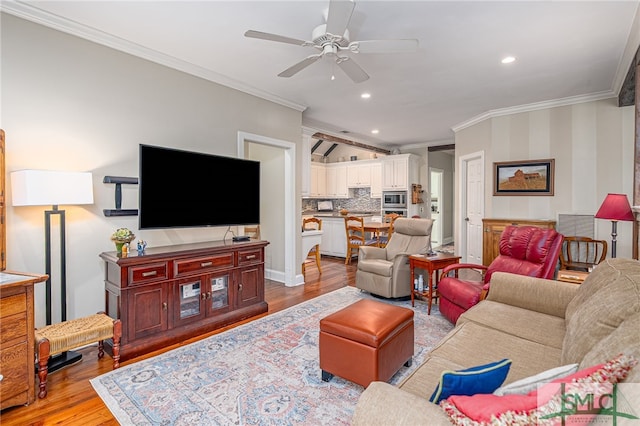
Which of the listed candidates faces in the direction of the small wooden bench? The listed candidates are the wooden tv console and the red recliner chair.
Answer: the red recliner chair

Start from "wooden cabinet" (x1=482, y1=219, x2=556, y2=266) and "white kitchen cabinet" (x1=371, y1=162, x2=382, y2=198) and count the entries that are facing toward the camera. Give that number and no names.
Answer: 2

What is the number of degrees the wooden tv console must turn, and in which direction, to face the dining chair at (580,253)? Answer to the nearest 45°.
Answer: approximately 45° to its left

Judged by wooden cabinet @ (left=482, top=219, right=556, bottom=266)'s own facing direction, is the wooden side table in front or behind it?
in front

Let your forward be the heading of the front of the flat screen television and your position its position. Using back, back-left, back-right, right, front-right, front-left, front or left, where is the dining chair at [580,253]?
front-left

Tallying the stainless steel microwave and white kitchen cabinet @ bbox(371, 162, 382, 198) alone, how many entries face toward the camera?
2

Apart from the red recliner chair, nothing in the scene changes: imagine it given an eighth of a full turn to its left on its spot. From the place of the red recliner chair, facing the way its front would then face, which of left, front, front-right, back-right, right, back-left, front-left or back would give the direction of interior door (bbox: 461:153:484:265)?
back

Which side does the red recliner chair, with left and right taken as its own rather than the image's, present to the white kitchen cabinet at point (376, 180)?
right

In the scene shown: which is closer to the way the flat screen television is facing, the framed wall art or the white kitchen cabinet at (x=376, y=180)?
the framed wall art

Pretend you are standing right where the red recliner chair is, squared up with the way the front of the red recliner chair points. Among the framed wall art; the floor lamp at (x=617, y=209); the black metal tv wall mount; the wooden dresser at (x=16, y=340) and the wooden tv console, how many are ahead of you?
3

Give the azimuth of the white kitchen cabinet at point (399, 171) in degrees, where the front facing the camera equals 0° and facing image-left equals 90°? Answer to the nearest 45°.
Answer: approximately 45°
